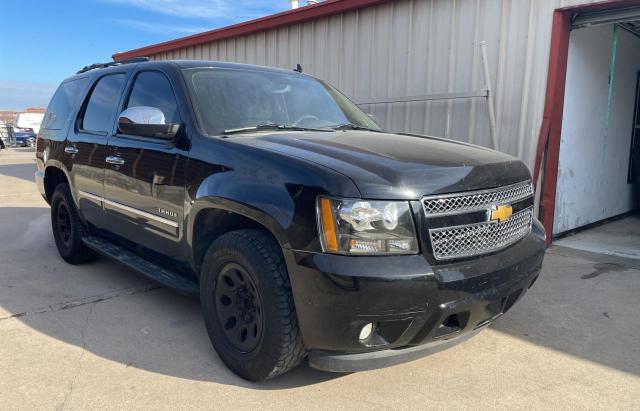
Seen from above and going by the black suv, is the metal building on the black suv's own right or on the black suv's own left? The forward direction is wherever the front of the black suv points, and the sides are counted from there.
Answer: on the black suv's own left

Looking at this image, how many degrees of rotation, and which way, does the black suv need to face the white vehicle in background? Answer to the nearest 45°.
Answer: approximately 180°

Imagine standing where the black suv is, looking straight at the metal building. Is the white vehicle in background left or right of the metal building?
left

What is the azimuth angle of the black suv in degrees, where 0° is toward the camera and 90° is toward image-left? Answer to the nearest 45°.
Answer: approximately 315°
